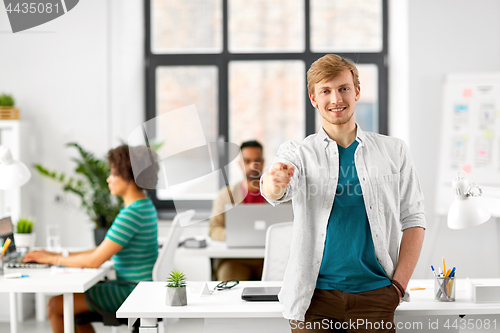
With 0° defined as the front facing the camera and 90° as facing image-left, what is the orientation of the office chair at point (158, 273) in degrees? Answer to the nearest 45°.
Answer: approximately 90°

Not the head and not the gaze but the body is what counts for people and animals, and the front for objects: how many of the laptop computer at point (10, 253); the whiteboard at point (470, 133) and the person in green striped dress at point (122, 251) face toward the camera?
1

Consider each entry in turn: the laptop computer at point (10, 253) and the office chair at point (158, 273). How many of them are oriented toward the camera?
0

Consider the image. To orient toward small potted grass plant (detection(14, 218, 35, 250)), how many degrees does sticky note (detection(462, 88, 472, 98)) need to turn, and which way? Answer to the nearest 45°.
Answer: approximately 45° to its right

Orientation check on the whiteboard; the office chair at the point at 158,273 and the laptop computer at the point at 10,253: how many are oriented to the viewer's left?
1

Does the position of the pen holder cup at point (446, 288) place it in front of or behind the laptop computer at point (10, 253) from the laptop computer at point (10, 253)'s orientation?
in front

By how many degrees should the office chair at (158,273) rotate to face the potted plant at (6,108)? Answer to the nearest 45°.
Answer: approximately 45° to its right

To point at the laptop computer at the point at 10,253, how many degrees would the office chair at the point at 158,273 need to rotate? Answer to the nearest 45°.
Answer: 0° — it already faces it

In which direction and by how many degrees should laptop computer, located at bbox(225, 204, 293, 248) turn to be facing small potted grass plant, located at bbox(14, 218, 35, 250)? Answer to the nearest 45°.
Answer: approximately 90° to its left

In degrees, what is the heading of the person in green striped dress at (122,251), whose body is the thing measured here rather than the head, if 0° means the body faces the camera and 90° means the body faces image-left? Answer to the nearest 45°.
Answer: approximately 90°

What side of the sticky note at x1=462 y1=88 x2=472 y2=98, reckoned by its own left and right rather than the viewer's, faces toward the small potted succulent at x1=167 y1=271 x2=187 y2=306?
front

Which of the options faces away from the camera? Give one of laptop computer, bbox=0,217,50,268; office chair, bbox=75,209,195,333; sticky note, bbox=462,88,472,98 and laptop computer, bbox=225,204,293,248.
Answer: laptop computer, bbox=225,204,293,248

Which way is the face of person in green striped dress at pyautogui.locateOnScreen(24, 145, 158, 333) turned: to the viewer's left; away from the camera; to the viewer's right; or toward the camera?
to the viewer's left

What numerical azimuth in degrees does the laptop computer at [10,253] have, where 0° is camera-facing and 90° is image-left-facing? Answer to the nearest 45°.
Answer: approximately 270°

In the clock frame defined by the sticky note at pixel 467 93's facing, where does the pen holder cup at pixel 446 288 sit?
The pen holder cup is roughly at 12 o'clock from the sticky note.

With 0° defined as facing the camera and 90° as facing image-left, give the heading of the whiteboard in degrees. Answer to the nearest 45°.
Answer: approximately 0°

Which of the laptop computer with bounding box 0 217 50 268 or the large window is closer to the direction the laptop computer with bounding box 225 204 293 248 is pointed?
the large window
